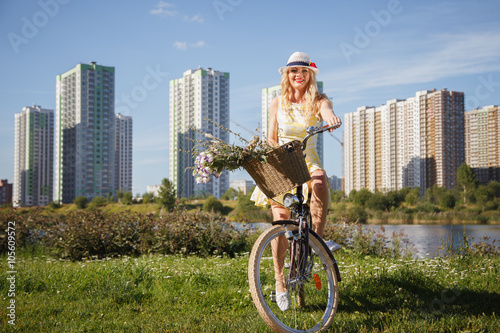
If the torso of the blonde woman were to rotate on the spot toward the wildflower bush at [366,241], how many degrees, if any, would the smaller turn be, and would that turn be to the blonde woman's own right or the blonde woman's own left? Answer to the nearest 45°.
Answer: approximately 180°

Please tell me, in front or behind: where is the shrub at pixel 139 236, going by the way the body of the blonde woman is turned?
behind

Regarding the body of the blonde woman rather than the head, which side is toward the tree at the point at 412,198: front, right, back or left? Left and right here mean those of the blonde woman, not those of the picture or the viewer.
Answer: back

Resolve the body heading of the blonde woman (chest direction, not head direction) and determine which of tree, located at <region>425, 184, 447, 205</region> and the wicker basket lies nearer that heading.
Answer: the wicker basket

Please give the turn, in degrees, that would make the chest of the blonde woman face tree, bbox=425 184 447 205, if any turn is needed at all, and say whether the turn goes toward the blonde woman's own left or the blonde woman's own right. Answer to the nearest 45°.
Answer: approximately 180°

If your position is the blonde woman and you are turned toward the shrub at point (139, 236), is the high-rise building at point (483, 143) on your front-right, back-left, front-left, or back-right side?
front-right

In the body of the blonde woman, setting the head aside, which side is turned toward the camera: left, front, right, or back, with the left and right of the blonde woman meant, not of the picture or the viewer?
front

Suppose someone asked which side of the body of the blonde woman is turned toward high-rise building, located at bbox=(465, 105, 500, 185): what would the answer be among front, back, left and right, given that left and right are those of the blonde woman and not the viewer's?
back

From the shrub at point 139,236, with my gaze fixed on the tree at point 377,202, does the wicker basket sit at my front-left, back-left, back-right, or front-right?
back-right

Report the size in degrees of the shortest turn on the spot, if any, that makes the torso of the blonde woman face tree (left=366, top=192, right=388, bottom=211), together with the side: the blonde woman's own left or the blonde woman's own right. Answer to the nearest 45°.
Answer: approximately 180°

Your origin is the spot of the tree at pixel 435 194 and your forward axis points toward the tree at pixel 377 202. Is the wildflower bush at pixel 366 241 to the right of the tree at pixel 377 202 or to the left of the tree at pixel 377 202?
left
